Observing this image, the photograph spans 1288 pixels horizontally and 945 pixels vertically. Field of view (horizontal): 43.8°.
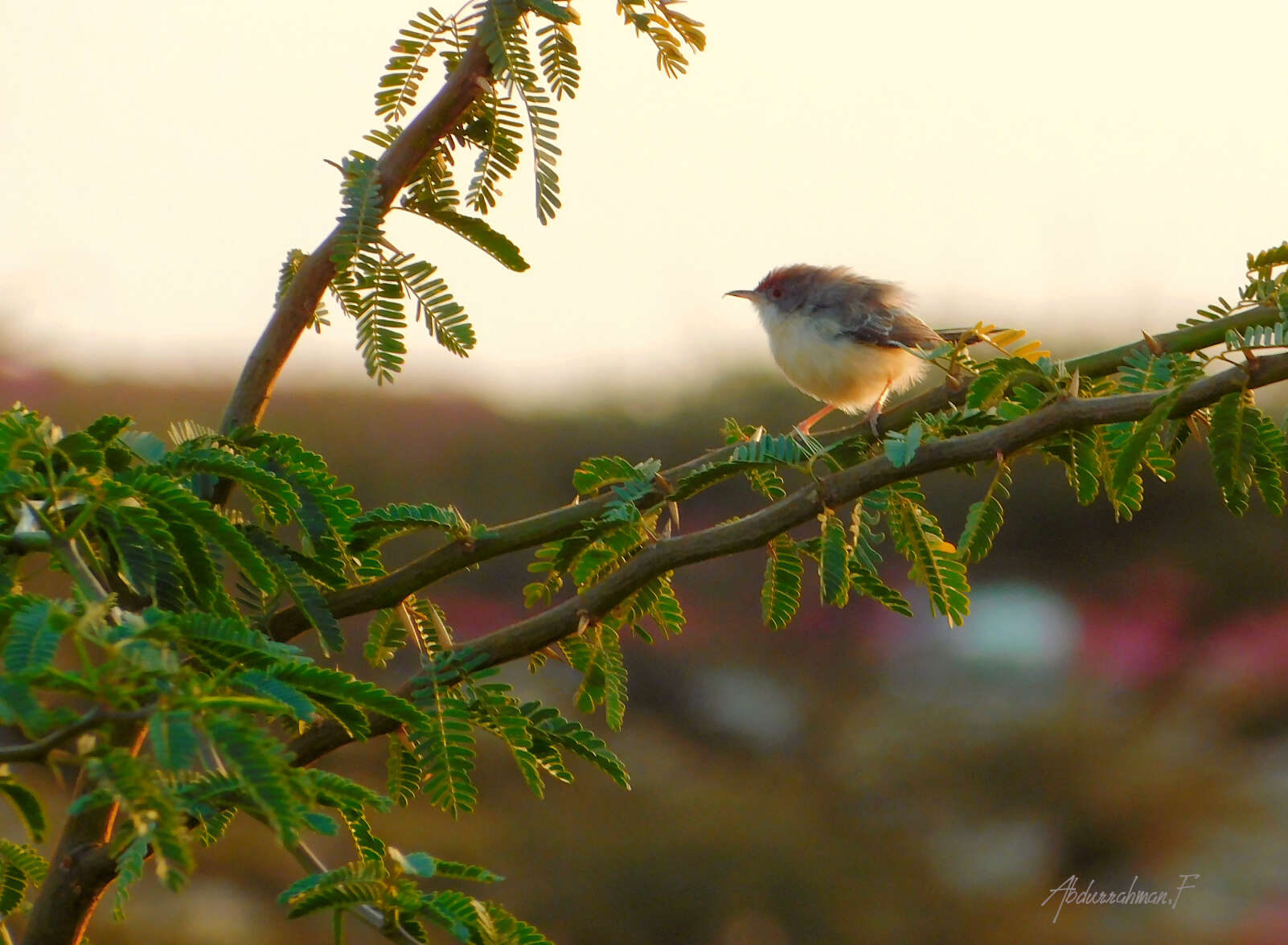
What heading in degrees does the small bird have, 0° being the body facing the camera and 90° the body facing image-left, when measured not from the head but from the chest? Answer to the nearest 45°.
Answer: approximately 90°
